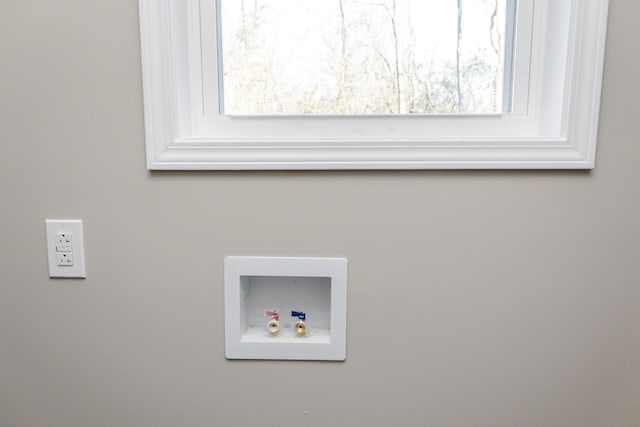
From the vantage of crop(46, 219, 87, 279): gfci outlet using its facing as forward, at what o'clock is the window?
The window is roughly at 10 o'clock from the gfci outlet.

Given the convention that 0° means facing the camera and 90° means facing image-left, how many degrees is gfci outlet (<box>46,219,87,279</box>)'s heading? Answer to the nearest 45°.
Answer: approximately 0°

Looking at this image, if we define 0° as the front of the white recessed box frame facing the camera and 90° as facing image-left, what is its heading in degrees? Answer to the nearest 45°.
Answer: approximately 0°
